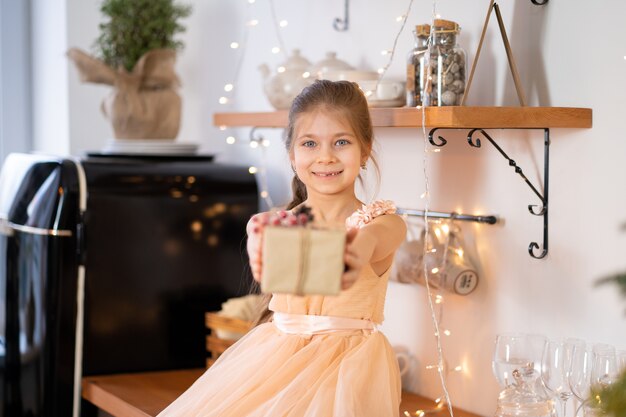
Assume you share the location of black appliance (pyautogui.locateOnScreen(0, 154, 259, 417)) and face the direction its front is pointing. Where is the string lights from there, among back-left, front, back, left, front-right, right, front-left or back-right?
left

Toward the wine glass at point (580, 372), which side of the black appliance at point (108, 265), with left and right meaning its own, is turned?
left

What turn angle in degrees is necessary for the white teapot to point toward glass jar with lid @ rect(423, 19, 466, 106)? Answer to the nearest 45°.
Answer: approximately 135° to its left

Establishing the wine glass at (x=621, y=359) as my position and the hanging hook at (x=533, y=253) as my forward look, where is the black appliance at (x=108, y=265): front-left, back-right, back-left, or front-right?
front-left

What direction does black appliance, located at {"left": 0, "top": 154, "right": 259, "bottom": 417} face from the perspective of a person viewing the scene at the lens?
facing the viewer and to the left of the viewer

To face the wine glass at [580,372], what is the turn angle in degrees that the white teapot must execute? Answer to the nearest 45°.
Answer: approximately 135° to its left

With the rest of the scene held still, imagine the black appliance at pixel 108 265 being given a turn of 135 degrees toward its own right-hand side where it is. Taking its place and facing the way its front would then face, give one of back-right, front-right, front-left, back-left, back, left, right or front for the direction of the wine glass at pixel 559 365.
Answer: back-right

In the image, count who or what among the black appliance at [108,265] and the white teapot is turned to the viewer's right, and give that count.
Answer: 0

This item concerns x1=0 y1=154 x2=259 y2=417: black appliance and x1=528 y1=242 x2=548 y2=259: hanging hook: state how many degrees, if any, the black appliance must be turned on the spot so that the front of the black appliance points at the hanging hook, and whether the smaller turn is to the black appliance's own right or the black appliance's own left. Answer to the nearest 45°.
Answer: approximately 90° to the black appliance's own left

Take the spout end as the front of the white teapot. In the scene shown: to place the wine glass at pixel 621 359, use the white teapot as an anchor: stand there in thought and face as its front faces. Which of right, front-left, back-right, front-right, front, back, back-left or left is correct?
back-left

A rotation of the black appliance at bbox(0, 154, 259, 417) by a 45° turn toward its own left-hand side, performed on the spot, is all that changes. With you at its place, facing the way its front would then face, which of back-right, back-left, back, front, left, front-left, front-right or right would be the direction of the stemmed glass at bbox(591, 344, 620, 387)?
front-left

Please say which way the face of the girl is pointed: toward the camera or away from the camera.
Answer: toward the camera

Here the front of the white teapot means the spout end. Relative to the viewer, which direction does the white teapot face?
to the viewer's left

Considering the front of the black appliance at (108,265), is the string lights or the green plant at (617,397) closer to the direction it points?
the green plant
